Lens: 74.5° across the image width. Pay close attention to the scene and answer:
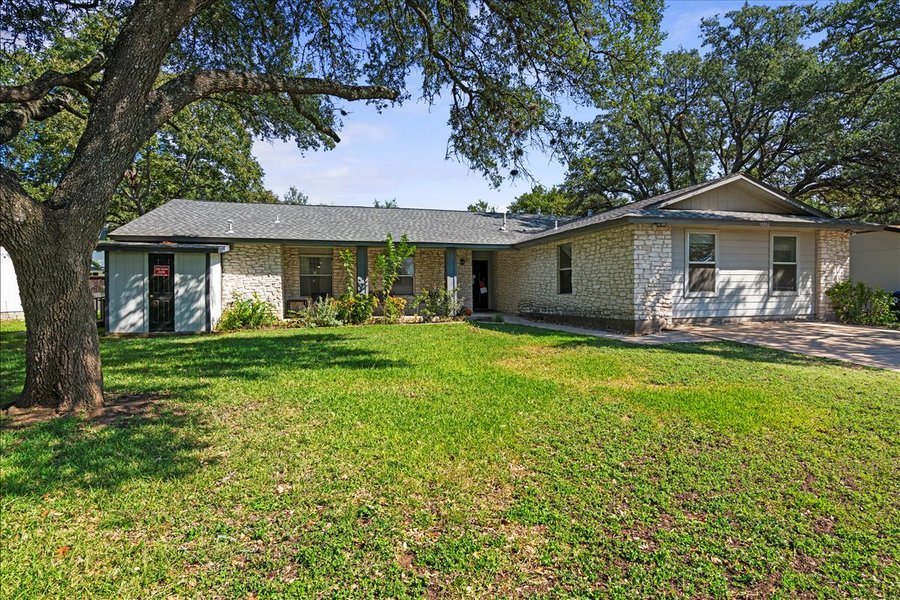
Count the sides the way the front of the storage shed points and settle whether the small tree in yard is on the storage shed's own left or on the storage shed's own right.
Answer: on the storage shed's own left

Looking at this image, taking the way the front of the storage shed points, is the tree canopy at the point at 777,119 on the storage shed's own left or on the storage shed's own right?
on the storage shed's own left

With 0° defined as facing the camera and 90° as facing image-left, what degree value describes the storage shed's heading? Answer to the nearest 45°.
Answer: approximately 0°

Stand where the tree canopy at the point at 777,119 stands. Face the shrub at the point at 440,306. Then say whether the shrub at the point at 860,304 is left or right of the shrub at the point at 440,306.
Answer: left

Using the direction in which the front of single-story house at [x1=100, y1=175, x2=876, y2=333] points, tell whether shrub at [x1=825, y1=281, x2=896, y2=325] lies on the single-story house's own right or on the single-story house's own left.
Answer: on the single-story house's own left

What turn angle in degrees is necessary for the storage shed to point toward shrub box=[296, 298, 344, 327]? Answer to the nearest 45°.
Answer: approximately 90° to its left

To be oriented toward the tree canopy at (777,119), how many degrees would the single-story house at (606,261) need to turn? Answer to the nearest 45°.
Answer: approximately 135° to its left

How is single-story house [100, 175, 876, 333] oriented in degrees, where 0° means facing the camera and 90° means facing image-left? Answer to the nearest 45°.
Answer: approximately 0°
